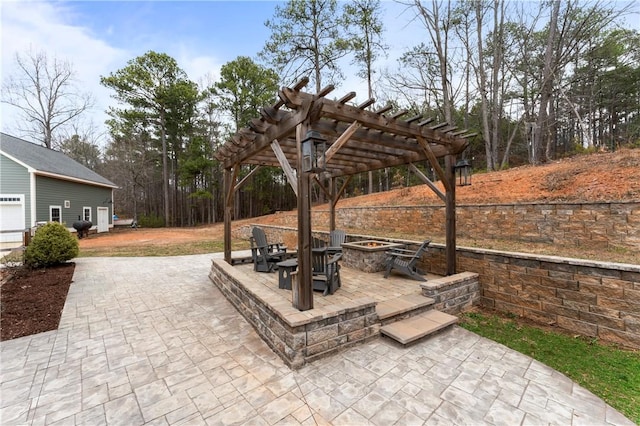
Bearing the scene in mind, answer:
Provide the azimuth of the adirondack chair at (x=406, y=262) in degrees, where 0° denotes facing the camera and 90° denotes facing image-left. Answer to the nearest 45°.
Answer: approximately 90°

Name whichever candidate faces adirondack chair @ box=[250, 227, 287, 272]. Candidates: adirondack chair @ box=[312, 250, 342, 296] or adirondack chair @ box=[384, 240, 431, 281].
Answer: adirondack chair @ box=[384, 240, 431, 281]

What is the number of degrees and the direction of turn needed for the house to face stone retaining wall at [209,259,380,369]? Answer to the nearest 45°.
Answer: approximately 45° to its left

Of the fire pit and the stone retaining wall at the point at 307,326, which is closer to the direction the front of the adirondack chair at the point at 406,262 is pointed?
the fire pit

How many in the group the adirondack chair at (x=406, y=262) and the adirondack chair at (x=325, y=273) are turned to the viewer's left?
1

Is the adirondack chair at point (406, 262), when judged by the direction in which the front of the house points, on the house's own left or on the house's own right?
on the house's own left

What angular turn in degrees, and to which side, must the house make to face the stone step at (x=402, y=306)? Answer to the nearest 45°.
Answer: approximately 45° to its left

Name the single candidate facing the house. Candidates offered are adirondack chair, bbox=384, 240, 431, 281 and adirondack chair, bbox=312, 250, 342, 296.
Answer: adirondack chair, bbox=384, 240, 431, 281
